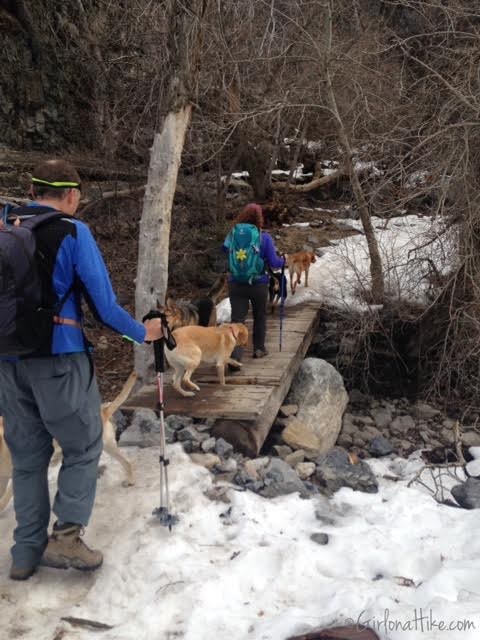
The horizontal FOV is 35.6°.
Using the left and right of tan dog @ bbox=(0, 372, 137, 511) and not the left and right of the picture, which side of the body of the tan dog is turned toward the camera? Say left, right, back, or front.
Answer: left

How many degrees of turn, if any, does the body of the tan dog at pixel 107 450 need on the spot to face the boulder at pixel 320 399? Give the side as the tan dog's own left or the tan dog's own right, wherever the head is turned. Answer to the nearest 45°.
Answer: approximately 135° to the tan dog's own right

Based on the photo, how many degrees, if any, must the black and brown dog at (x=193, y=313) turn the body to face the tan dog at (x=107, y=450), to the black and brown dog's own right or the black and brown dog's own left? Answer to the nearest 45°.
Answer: approximately 90° to the black and brown dog's own left

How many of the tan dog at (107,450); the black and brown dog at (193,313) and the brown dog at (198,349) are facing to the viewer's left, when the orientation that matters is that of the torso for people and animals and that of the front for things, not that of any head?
2

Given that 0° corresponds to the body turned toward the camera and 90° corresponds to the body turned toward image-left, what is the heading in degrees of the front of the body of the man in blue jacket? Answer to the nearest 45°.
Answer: approximately 225°

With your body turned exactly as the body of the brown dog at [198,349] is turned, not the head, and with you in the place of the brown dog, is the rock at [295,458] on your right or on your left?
on your right

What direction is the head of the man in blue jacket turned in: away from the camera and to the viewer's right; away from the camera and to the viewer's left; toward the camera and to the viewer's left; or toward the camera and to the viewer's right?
away from the camera and to the viewer's right

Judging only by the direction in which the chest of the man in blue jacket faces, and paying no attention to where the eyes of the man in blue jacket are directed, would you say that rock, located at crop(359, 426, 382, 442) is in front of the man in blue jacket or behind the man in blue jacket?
in front

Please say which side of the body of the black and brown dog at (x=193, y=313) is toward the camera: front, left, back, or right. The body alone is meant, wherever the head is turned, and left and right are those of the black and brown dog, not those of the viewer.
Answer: left

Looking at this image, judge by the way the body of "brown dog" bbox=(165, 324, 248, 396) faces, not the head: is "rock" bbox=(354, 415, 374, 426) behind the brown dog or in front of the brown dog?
in front

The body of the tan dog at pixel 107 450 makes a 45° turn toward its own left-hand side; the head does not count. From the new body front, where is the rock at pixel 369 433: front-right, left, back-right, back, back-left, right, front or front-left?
back

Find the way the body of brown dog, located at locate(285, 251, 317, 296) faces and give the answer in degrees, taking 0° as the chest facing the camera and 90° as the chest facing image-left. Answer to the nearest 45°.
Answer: approximately 225°

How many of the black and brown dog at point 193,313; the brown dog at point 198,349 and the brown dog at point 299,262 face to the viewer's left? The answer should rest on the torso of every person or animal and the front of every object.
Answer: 1

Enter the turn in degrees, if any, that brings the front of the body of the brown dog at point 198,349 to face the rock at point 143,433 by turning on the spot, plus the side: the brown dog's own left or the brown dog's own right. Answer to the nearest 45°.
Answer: approximately 180°
